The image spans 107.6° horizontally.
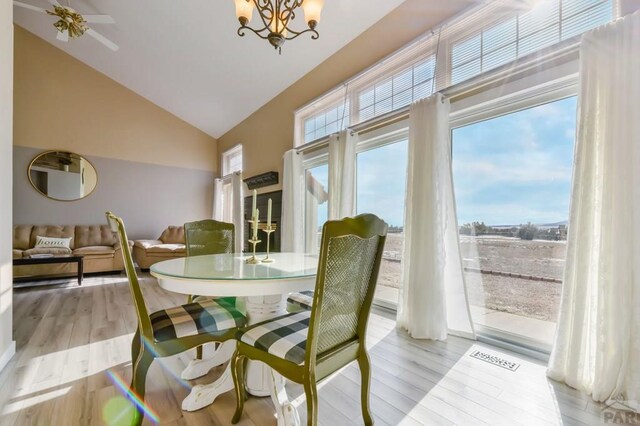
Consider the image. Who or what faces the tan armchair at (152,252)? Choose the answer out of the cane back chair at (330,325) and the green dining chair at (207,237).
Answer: the cane back chair

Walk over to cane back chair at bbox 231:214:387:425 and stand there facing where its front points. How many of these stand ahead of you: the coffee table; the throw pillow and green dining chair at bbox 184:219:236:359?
3

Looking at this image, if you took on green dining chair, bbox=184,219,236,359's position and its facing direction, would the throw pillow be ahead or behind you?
behind

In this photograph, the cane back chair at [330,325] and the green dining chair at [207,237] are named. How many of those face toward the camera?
1

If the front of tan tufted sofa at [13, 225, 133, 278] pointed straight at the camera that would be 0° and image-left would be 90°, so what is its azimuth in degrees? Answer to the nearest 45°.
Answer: approximately 0°

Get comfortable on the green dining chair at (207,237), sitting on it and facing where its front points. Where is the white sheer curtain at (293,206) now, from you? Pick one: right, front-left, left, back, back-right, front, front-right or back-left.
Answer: back-left

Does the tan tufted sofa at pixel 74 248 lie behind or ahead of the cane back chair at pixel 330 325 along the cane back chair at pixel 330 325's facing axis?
ahead

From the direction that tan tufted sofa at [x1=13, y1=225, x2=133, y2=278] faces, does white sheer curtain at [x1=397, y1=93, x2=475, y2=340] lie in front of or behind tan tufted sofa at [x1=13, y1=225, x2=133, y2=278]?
in front

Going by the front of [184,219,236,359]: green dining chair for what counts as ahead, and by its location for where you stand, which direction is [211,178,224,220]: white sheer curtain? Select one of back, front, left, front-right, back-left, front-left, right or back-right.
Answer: back

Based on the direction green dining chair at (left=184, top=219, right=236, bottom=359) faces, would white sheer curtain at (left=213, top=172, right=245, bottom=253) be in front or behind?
behind

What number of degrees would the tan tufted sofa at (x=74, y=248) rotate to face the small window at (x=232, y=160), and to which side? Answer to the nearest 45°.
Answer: approximately 90° to its left

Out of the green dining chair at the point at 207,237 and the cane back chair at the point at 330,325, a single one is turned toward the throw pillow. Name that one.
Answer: the cane back chair

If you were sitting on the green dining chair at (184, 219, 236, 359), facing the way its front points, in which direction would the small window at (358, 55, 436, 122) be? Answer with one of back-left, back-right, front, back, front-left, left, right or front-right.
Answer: left

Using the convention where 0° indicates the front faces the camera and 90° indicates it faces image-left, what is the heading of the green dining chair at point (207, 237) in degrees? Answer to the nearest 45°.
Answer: approximately 0°

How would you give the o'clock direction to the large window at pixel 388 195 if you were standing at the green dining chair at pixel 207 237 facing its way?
The large window is roughly at 9 o'clock from the green dining chair.

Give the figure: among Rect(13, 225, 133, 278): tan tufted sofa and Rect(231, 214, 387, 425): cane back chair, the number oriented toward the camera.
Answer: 1

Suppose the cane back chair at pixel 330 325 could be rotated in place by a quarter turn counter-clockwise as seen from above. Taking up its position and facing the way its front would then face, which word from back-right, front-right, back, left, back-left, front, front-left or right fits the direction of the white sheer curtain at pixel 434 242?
back

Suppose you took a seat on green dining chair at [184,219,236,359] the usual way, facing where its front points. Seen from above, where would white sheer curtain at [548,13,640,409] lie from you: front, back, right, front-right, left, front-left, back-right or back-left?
front-left

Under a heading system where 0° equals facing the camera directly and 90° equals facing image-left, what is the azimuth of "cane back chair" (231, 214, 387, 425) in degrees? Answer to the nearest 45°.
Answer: approximately 135°
